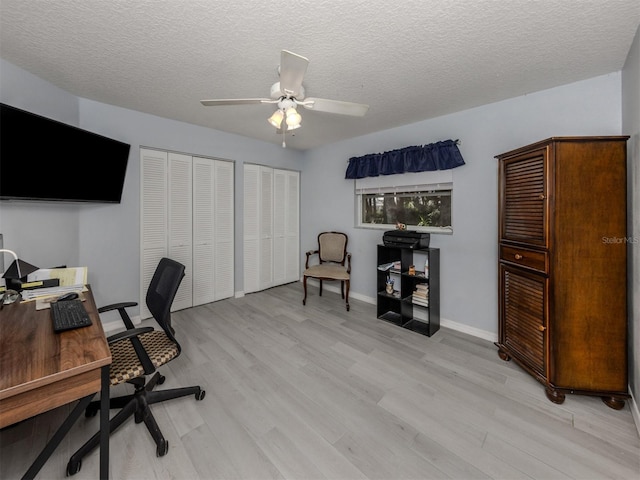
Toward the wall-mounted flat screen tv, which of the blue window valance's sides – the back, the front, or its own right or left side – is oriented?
front

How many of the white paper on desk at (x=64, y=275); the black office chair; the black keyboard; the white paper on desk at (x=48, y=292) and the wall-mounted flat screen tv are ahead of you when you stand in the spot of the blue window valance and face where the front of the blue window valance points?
5

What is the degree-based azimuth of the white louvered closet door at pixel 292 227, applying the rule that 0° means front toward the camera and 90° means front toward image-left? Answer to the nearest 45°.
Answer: approximately 315°

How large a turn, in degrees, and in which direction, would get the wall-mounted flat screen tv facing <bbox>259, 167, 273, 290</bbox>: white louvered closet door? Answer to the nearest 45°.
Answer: approximately 45° to its left

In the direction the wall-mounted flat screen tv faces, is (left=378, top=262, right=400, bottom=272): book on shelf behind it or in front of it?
in front

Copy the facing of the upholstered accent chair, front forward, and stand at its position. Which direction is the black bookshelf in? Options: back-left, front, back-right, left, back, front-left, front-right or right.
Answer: left

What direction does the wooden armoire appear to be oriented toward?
to the viewer's left

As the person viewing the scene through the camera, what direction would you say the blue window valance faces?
facing the viewer and to the left of the viewer

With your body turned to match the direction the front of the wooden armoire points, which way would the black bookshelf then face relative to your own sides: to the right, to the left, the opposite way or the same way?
to the left

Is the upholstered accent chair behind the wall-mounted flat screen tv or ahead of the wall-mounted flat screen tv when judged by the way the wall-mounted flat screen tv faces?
ahead

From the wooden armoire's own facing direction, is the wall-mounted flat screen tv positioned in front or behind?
in front

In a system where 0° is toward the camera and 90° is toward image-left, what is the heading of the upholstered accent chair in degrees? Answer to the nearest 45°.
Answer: approximately 45°

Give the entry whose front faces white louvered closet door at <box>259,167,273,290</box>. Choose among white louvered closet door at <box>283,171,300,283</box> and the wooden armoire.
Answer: the wooden armoire
